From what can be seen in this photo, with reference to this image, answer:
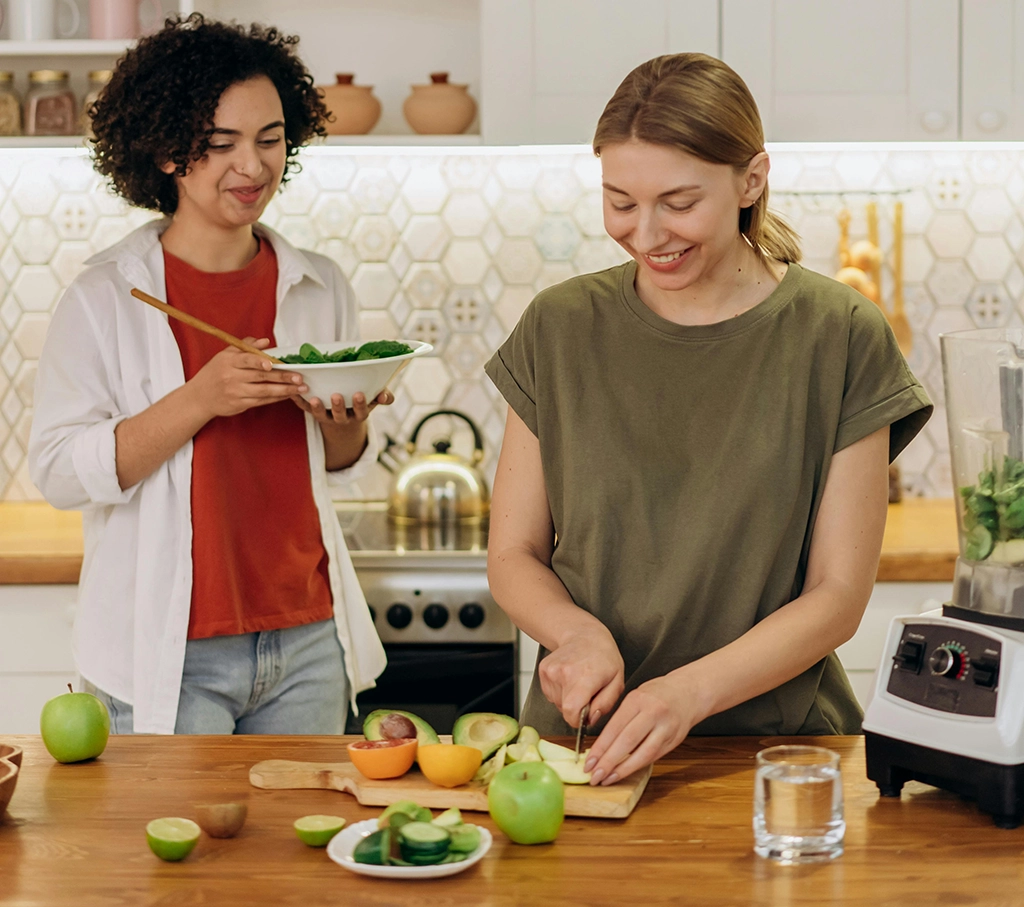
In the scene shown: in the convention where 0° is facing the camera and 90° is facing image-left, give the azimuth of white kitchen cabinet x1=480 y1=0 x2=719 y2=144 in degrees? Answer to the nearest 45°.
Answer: approximately 0°

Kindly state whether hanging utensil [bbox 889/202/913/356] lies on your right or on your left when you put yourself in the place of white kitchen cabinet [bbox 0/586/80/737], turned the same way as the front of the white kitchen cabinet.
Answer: on your left

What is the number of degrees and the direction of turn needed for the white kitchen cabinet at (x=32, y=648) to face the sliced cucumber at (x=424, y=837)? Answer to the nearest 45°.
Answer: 0° — it already faces it

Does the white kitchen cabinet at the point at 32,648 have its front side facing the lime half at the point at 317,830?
yes

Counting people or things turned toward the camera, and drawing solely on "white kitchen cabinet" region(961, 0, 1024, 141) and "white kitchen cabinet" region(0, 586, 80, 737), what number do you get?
2
